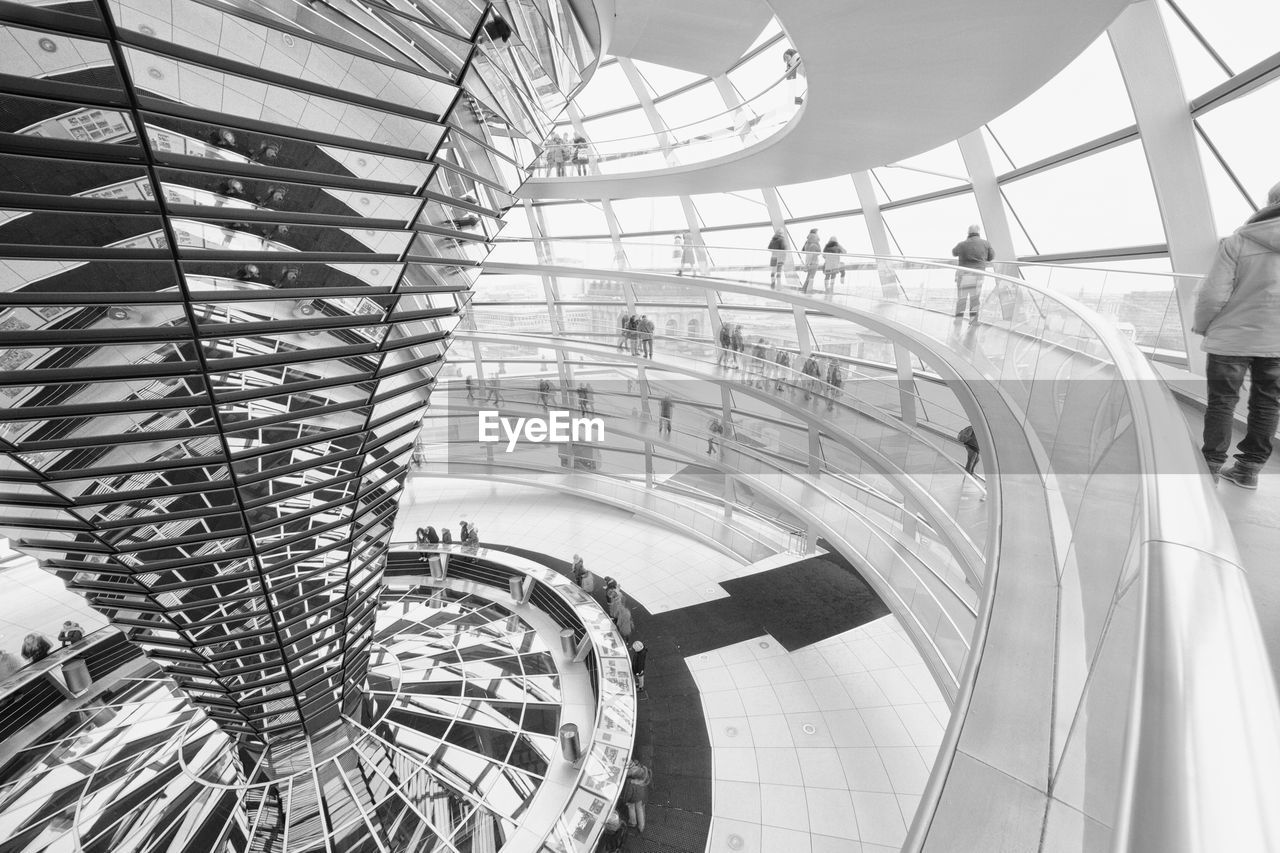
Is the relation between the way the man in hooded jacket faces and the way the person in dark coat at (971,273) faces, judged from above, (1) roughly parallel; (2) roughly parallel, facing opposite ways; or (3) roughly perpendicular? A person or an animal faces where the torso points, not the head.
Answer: roughly parallel

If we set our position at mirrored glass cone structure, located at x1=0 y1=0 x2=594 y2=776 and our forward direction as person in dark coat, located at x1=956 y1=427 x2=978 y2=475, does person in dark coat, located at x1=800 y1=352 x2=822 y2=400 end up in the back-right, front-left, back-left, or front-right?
front-left

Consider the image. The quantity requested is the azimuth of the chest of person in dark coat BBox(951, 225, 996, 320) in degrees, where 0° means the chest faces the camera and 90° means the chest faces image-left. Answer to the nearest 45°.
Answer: approximately 180°

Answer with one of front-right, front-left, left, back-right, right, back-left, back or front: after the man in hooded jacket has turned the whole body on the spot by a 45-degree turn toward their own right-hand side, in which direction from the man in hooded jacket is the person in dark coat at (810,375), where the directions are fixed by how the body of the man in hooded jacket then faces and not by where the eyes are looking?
left

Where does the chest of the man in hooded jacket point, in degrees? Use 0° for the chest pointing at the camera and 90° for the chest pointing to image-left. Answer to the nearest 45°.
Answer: approximately 180°

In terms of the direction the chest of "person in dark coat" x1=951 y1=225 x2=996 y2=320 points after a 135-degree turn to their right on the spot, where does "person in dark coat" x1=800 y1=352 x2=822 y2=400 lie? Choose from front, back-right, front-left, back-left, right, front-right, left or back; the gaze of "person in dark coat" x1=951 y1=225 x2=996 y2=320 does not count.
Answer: back

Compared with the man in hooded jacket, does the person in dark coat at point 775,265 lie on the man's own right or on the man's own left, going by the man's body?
on the man's own left

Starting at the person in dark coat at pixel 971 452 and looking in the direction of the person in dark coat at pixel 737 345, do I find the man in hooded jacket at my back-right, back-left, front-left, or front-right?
back-left

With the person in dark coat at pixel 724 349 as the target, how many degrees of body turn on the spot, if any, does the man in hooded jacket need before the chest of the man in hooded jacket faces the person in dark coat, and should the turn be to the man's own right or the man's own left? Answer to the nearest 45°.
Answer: approximately 45° to the man's own left

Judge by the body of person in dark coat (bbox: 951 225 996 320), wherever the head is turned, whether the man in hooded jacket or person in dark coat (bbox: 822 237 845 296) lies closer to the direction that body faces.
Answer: the person in dark coat

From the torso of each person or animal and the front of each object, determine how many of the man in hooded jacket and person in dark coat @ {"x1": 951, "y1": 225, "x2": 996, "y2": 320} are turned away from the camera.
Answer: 2

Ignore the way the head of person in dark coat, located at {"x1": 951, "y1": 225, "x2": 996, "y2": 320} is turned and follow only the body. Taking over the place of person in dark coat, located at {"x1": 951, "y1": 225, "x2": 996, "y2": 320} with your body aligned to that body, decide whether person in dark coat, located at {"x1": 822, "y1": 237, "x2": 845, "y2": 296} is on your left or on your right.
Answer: on your left
